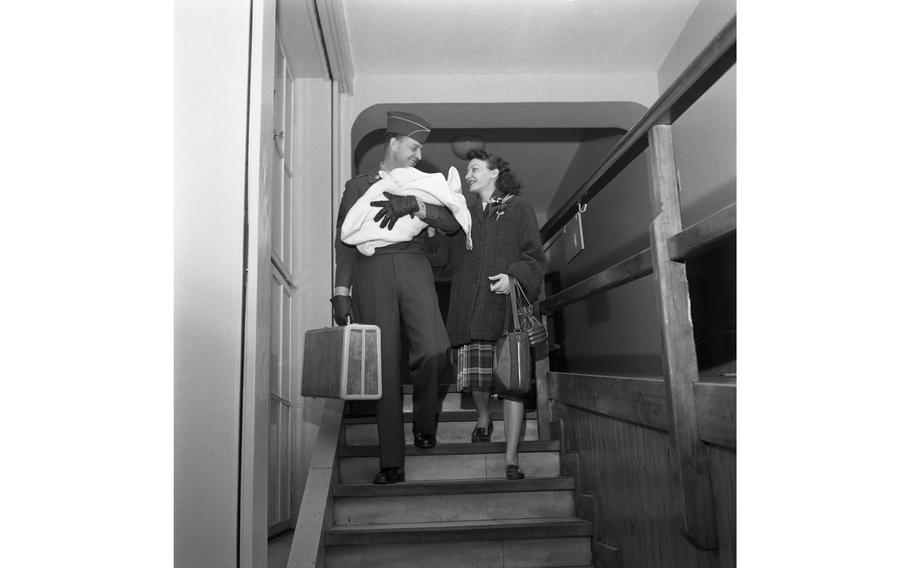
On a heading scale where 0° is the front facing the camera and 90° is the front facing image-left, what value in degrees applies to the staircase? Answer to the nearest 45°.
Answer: approximately 0°

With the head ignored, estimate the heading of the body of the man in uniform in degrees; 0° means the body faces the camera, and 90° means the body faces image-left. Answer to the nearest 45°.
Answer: approximately 0°

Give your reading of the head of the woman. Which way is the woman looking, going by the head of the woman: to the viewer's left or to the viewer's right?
to the viewer's left

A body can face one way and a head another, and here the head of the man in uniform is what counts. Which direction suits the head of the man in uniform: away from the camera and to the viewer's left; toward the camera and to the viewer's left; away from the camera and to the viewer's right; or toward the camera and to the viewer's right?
toward the camera and to the viewer's right
